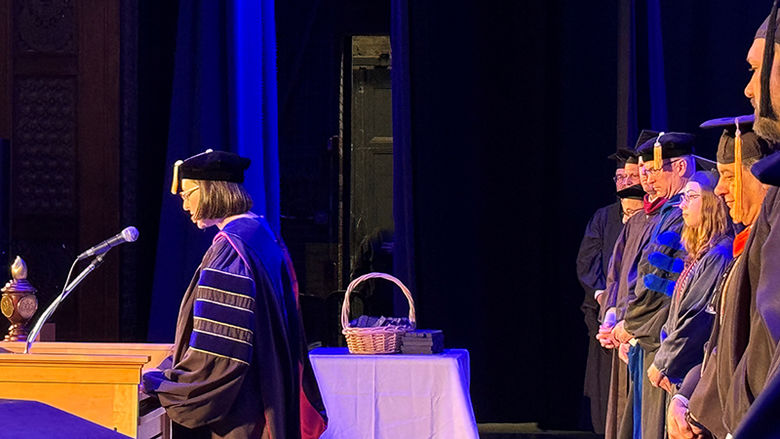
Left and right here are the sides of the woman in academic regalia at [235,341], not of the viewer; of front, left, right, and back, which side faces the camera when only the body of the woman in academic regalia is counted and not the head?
left

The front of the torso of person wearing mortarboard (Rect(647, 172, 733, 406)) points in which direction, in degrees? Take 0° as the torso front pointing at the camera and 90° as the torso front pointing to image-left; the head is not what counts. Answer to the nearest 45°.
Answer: approximately 90°

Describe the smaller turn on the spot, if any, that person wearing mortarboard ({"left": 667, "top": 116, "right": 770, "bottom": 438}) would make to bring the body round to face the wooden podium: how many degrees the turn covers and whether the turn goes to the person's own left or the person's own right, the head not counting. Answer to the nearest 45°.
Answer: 0° — they already face it

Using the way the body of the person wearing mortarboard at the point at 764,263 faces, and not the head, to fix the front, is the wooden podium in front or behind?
in front

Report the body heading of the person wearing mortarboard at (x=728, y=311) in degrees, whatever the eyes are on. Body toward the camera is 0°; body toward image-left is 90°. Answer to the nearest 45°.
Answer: approximately 90°

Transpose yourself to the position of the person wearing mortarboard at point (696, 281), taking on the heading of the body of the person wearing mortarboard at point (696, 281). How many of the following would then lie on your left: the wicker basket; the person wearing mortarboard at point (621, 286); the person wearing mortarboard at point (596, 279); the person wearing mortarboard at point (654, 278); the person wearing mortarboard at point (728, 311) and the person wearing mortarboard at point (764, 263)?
2

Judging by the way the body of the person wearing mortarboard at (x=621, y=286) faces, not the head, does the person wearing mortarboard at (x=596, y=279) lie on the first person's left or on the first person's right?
on the first person's right

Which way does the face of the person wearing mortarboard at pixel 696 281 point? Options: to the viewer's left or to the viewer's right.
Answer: to the viewer's left

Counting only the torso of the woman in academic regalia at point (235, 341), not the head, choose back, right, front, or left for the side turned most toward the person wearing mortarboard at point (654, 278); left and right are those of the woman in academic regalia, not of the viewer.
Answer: back

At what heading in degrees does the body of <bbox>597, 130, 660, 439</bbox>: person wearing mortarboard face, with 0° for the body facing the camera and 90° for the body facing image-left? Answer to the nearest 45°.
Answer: approximately 45°

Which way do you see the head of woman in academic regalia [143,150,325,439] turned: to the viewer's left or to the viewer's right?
to the viewer's left

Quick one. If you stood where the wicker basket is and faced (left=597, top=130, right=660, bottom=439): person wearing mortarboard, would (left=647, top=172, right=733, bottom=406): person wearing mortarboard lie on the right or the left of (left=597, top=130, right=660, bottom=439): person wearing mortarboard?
right

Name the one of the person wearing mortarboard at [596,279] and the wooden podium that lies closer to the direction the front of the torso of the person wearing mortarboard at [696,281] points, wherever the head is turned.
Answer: the wooden podium

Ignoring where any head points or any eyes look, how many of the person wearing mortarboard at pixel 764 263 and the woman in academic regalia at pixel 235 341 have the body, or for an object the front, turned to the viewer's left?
2

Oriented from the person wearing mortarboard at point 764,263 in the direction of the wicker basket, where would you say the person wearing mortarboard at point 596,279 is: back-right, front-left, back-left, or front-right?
front-right

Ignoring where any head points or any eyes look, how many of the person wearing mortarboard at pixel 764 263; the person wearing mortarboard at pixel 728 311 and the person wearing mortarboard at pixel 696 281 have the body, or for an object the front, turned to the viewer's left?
3

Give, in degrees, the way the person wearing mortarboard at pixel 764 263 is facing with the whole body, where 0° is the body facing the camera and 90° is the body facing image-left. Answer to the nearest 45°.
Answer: approximately 90°
